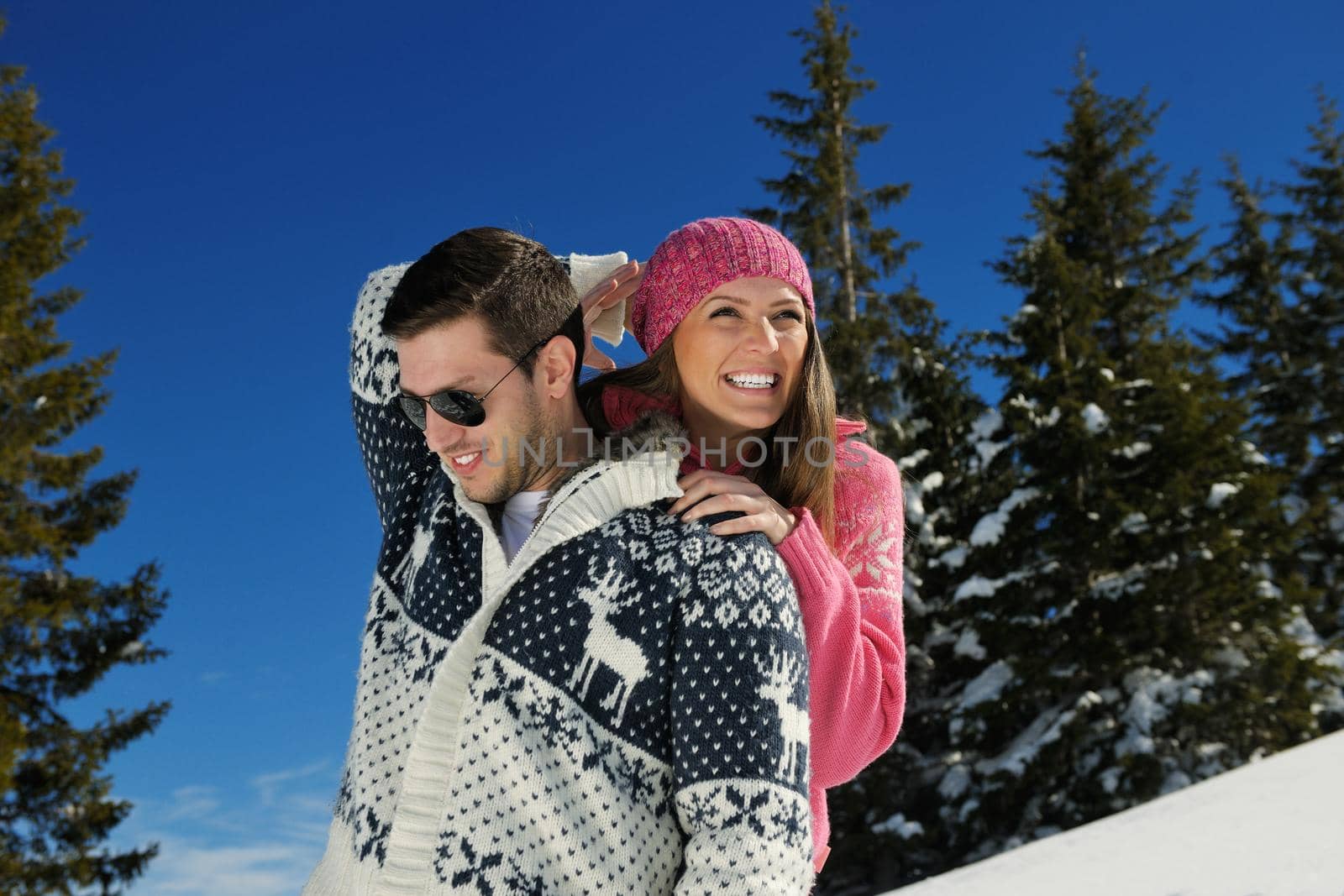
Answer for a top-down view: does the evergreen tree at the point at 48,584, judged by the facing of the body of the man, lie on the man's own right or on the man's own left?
on the man's own right

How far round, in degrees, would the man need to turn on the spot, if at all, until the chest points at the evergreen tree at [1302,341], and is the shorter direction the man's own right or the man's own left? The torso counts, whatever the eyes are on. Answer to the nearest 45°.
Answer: approximately 180°

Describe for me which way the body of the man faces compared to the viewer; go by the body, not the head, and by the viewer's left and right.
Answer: facing the viewer and to the left of the viewer

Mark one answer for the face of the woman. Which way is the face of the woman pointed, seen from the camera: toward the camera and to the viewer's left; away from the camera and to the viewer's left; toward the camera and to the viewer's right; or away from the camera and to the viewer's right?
toward the camera and to the viewer's right

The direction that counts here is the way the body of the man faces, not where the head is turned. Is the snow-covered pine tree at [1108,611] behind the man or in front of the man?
behind
